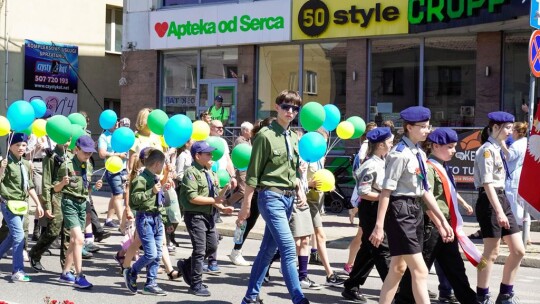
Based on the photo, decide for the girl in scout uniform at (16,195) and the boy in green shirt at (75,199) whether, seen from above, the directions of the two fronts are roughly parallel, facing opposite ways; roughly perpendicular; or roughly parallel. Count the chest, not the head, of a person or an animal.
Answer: roughly parallel

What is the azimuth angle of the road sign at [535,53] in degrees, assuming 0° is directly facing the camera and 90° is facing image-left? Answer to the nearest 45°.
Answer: approximately 315°

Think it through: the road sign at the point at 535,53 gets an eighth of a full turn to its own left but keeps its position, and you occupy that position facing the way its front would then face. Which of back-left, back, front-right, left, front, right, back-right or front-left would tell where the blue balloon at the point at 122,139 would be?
back-right

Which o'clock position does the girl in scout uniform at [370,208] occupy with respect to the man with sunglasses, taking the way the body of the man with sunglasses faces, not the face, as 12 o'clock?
The girl in scout uniform is roughly at 9 o'clock from the man with sunglasses.

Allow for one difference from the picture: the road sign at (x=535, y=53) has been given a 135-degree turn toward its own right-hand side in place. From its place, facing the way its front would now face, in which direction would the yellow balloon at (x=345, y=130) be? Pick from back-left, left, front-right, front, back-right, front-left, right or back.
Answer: front-left

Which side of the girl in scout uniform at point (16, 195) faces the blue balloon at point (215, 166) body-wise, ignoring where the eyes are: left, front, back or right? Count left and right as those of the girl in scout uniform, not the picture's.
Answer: left

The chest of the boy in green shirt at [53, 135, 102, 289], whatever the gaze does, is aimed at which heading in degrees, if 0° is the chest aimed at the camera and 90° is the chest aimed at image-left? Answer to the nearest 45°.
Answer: approximately 315°
